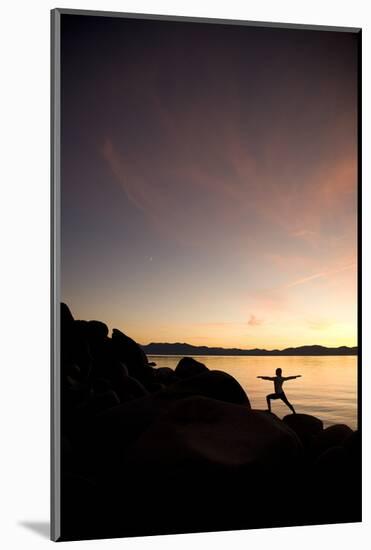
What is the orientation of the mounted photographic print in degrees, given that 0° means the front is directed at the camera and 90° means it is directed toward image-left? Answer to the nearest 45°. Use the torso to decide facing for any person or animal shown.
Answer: approximately 315°
